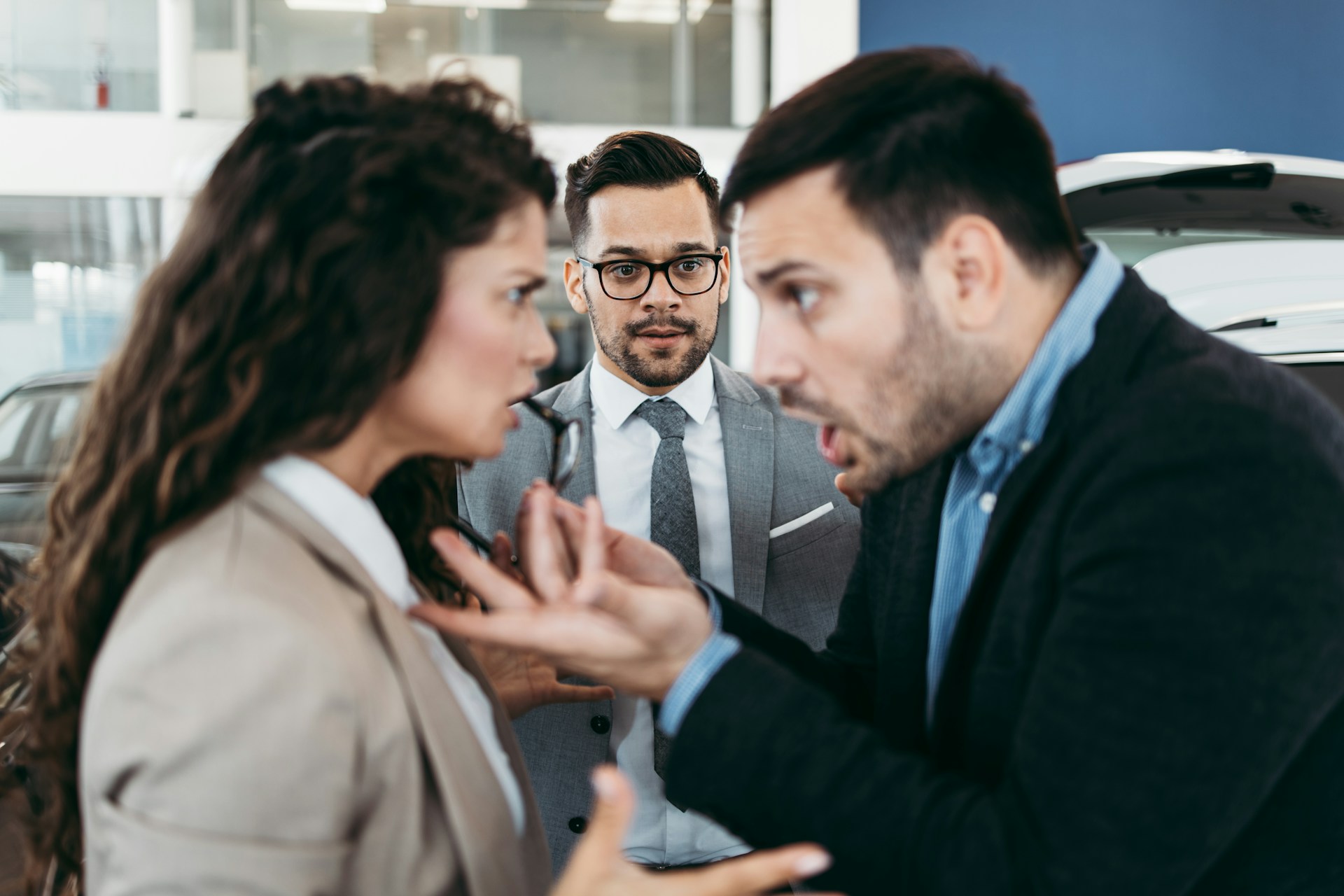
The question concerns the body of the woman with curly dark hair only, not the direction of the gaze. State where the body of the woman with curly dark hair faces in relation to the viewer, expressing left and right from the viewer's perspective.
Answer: facing to the right of the viewer

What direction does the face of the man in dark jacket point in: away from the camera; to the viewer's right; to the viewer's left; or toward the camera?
to the viewer's left

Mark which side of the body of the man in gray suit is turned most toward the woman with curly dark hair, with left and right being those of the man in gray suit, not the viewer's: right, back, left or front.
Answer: front

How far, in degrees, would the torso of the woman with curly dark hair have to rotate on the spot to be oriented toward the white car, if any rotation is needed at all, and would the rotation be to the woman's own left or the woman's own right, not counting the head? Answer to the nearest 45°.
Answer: approximately 45° to the woman's own left

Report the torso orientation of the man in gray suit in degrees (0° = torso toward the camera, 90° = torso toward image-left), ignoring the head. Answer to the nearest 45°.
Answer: approximately 0°

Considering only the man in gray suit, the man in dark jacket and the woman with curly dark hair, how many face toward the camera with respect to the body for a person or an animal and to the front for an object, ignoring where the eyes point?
1

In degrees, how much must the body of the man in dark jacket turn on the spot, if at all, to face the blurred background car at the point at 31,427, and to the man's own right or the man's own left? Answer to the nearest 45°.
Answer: approximately 45° to the man's own right

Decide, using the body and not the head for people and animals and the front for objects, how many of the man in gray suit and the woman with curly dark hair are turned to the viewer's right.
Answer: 1

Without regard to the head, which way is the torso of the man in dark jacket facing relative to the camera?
to the viewer's left

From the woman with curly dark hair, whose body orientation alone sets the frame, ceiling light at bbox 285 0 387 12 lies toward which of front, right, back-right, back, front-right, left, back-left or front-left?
left
